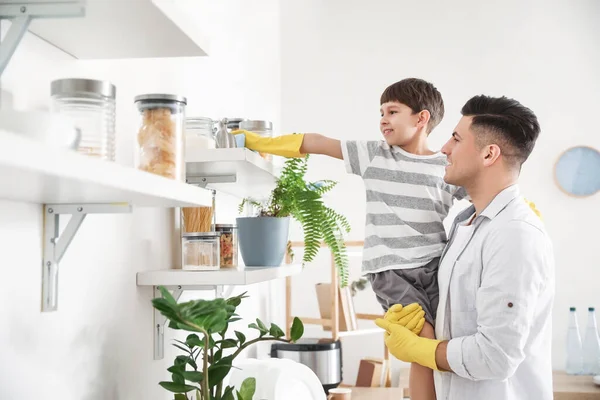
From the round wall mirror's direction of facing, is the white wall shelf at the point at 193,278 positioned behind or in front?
in front

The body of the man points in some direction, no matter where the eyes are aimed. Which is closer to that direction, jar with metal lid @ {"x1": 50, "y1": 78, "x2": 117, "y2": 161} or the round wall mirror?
the jar with metal lid

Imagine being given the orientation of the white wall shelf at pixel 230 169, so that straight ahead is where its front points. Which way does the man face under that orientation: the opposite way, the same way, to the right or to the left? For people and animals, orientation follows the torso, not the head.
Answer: the opposite way

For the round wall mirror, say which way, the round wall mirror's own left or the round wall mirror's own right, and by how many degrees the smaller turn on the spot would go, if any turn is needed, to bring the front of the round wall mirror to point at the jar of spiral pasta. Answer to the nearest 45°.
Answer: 0° — it already faces it

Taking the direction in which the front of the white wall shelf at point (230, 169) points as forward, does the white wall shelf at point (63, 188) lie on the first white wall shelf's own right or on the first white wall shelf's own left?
on the first white wall shelf's own right

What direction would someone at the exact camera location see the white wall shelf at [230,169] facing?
facing to the right of the viewer

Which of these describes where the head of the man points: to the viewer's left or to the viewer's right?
to the viewer's left

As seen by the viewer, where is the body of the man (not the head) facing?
to the viewer's left

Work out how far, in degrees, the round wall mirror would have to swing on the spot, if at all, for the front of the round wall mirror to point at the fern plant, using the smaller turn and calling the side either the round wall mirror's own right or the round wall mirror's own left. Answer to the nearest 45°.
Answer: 0° — it already faces it

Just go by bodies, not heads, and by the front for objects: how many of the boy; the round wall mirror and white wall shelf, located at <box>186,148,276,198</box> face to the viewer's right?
1
